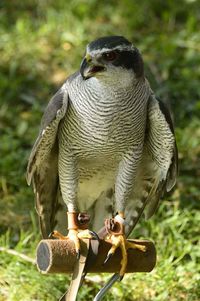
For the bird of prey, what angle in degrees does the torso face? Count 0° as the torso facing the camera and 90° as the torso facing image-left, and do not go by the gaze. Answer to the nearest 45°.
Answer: approximately 0°
